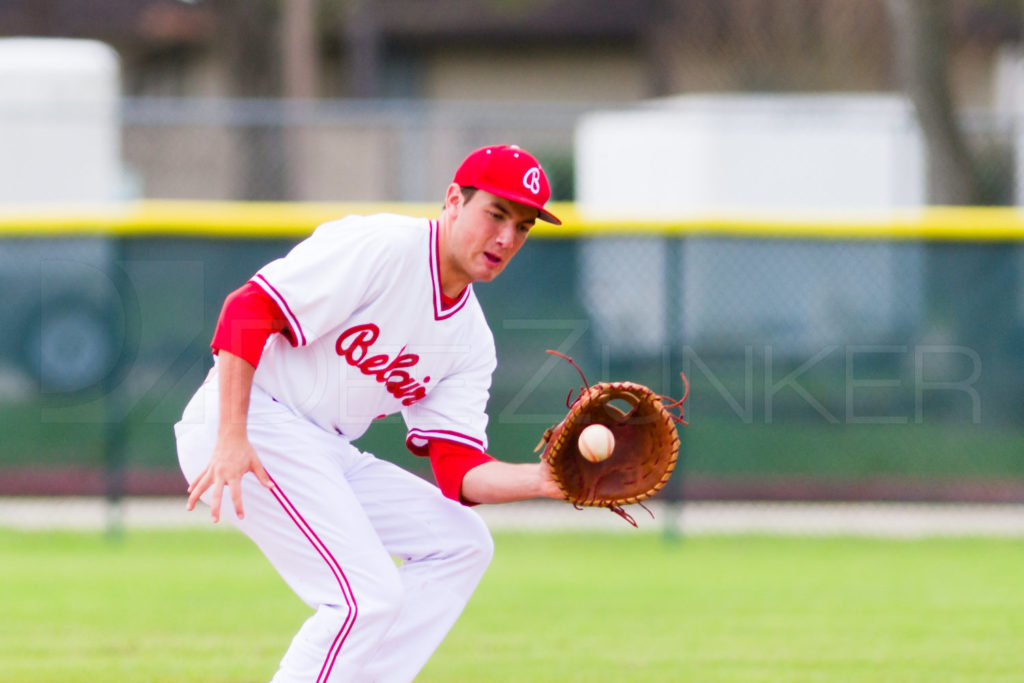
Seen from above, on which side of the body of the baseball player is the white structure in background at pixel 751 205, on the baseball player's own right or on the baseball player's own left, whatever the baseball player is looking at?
on the baseball player's own left

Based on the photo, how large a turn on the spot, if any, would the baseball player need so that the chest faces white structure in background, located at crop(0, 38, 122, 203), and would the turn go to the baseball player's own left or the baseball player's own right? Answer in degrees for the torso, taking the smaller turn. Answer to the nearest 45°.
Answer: approximately 135° to the baseball player's own left

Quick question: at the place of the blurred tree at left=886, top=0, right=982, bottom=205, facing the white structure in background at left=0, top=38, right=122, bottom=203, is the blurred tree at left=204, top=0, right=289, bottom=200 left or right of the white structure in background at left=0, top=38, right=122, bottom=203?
right

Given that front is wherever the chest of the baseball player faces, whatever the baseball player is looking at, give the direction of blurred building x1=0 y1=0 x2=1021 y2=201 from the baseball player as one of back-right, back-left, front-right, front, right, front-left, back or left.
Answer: back-left

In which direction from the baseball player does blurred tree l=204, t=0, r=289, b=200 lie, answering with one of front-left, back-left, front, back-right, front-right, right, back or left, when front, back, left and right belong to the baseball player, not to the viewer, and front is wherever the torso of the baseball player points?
back-left

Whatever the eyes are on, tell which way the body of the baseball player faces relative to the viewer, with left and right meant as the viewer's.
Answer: facing the viewer and to the right of the viewer

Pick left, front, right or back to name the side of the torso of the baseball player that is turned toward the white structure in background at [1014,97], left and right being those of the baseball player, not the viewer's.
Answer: left
